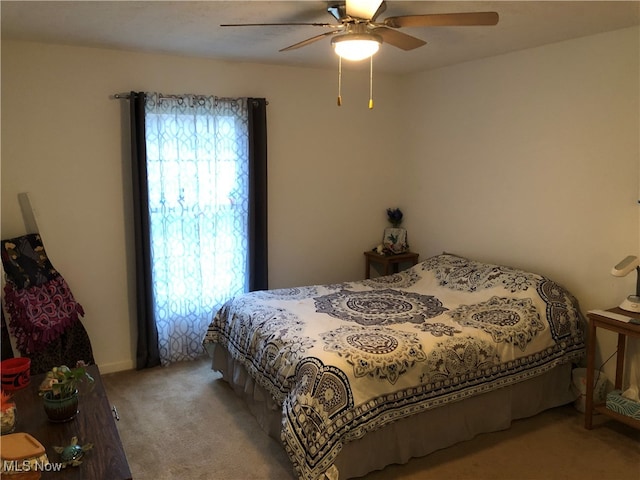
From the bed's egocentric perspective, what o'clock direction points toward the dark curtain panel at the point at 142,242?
The dark curtain panel is roughly at 2 o'clock from the bed.

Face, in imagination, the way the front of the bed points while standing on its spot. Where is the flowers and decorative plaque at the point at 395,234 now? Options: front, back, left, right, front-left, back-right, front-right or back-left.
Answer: back-right

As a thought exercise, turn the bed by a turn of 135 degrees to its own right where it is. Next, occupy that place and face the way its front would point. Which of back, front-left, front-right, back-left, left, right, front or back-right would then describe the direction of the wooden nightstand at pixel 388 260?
front

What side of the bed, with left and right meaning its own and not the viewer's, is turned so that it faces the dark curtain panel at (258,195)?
right

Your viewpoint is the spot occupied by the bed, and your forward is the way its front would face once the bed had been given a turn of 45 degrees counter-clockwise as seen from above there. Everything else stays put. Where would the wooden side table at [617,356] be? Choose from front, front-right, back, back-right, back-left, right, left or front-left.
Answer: left

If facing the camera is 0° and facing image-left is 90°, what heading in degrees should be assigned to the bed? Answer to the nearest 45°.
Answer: approximately 45°
